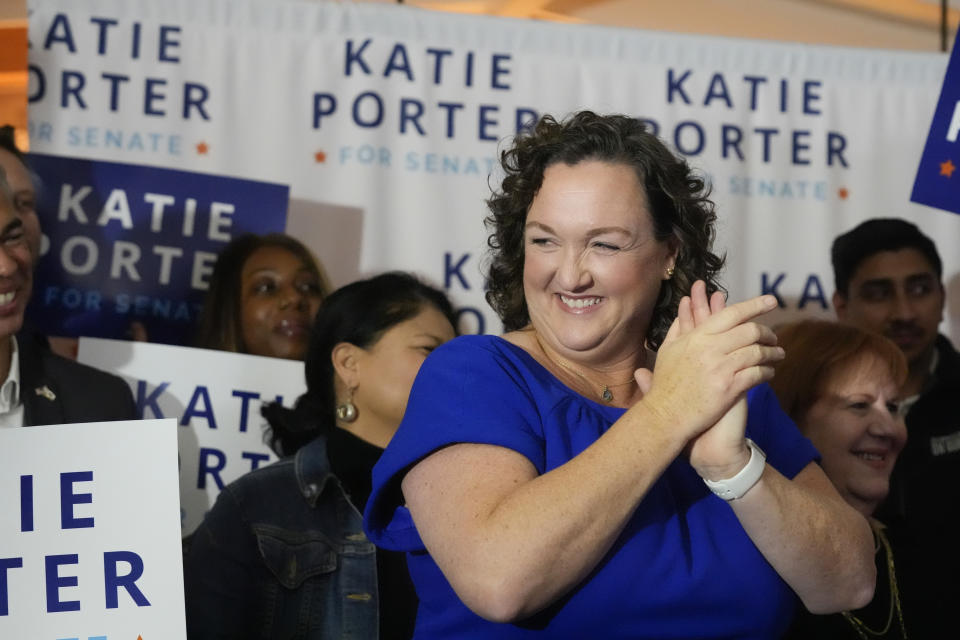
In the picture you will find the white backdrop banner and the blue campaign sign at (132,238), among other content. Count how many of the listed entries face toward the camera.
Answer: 2

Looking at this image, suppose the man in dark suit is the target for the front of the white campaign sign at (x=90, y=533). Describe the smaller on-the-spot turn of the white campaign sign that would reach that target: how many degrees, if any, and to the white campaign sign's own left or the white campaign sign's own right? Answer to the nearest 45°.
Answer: approximately 180°

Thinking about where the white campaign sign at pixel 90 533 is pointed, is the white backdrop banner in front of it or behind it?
behind

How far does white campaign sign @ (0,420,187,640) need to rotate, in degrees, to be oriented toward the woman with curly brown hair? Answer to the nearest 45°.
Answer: approximately 45° to its left

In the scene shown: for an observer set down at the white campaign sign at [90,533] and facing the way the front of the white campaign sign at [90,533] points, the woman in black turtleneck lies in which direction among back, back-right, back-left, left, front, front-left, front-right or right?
back-left

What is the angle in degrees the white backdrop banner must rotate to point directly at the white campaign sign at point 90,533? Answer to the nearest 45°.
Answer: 0° — it already faces it
